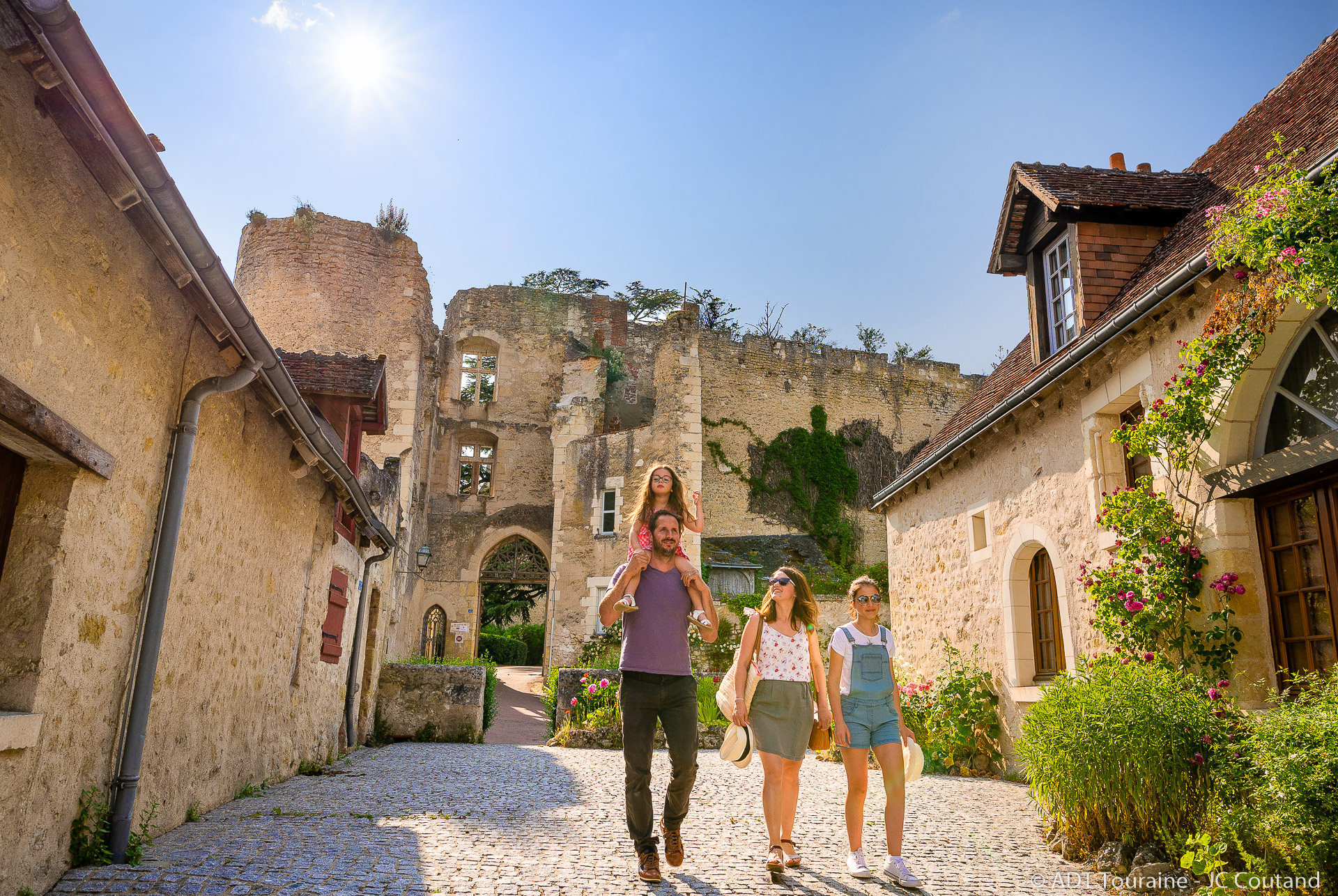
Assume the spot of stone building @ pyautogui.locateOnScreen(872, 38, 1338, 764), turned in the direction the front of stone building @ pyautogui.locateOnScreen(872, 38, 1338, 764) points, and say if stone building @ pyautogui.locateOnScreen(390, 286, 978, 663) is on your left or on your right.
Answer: on your right

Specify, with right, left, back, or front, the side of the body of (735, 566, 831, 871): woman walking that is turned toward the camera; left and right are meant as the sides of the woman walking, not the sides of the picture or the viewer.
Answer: front

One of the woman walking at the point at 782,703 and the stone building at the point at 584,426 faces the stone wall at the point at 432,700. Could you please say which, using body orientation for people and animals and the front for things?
the stone building

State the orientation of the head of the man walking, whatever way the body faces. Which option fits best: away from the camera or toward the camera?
toward the camera

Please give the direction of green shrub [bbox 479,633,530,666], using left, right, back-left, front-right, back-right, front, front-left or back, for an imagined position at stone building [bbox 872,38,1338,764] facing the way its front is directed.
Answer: right

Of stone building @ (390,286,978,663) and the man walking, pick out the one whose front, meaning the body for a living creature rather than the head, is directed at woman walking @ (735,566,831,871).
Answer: the stone building

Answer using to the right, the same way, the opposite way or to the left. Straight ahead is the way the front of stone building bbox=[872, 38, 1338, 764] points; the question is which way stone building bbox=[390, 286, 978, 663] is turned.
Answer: to the left

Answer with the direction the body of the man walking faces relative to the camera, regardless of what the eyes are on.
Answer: toward the camera

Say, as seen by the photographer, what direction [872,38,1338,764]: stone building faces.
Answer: facing the viewer and to the left of the viewer

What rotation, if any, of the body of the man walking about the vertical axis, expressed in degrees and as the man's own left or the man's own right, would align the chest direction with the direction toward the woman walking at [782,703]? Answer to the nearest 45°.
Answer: approximately 135° to the man's own left

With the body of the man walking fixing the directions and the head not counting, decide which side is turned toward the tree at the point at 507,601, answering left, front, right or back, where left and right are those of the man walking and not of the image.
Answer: back

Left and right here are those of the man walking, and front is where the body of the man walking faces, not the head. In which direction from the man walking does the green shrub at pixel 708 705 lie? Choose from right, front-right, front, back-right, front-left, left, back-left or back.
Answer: back

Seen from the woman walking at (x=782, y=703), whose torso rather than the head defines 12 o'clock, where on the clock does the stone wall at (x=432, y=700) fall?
The stone wall is roughly at 5 o'clock from the woman walking.

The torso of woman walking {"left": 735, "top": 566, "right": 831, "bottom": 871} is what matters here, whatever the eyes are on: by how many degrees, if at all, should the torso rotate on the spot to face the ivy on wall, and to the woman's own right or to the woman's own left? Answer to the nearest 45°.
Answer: approximately 180°

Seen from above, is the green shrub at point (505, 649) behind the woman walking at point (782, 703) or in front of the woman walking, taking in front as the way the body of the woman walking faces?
behind
